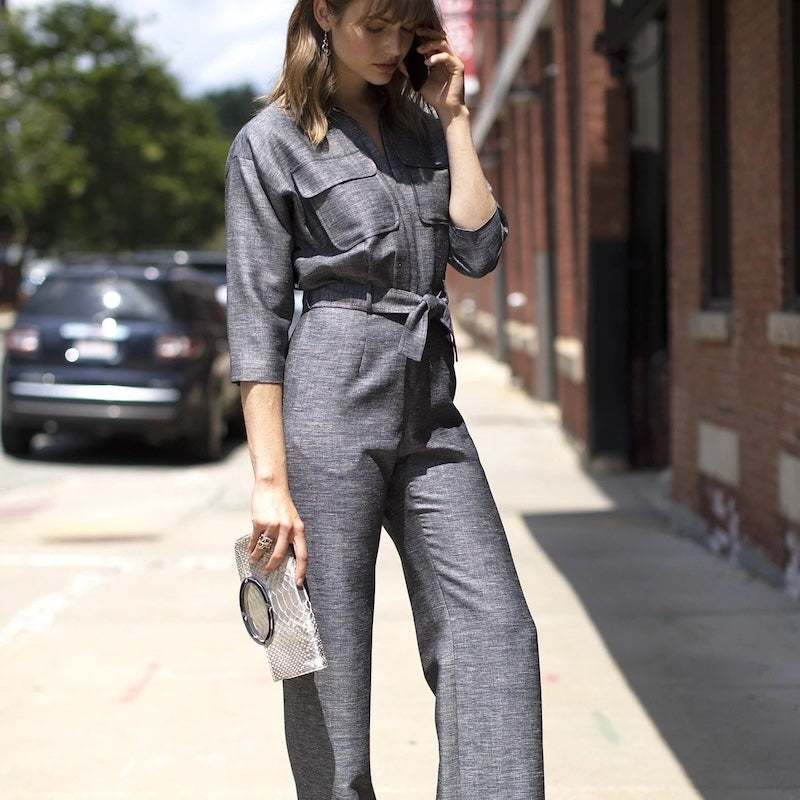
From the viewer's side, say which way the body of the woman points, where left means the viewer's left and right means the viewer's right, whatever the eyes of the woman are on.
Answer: facing the viewer and to the right of the viewer

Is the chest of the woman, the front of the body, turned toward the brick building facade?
no

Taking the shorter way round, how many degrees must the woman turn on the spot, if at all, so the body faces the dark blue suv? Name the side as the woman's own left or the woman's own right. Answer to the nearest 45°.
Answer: approximately 135° to the woman's own left

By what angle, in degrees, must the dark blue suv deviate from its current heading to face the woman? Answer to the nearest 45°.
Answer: approximately 180°

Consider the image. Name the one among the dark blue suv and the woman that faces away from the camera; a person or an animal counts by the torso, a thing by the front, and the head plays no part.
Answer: the dark blue suv

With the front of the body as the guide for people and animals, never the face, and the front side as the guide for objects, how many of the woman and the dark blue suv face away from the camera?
1

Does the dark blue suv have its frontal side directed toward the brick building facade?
no

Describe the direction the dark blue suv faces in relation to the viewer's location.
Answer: facing away from the viewer
